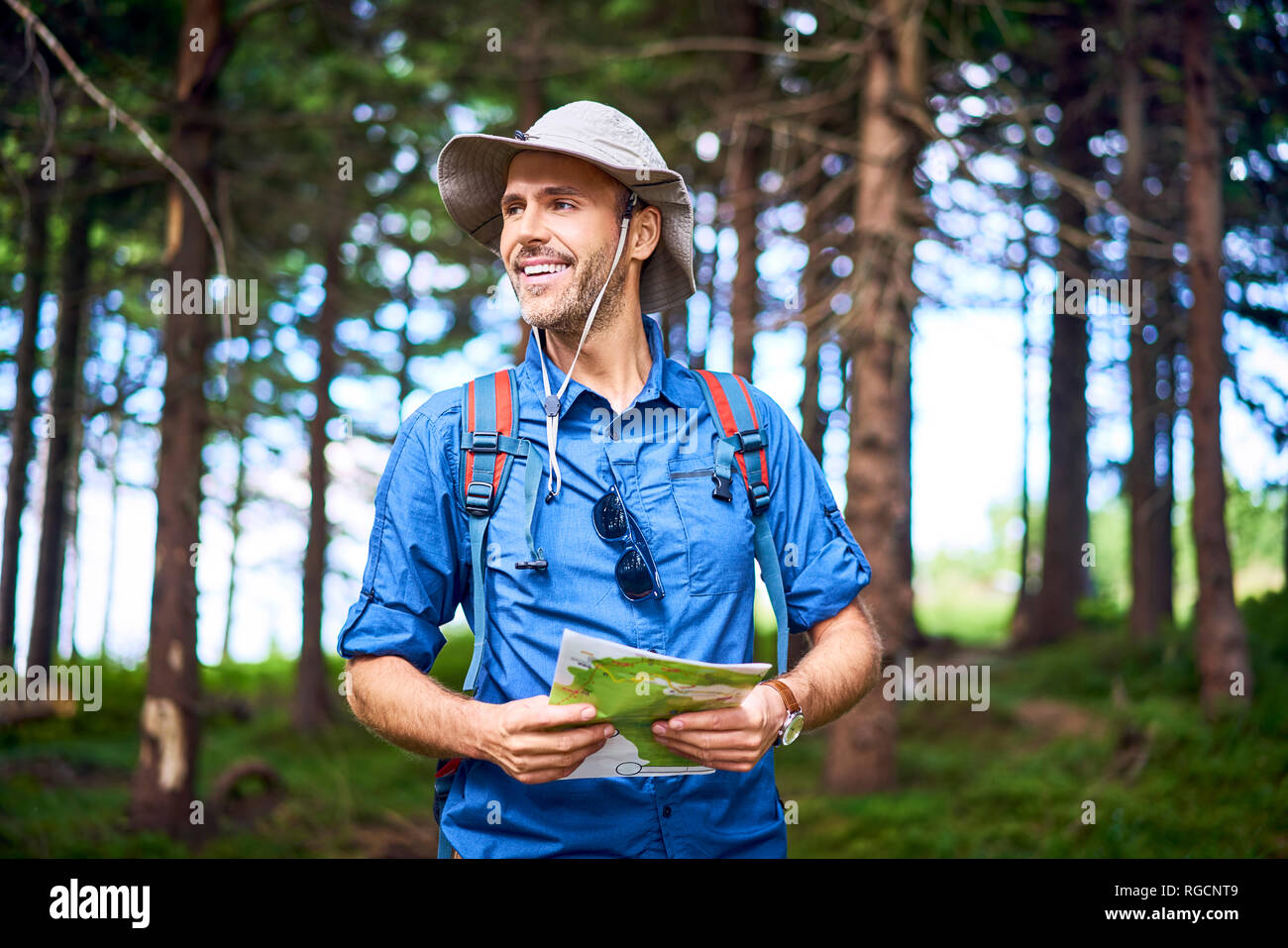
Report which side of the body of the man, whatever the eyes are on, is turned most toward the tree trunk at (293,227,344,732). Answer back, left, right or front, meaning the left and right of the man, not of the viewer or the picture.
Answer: back

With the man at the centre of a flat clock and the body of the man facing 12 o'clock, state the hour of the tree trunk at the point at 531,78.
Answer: The tree trunk is roughly at 6 o'clock from the man.

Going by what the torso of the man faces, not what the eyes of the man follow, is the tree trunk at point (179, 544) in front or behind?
behind

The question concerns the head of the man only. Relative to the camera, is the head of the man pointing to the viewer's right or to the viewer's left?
to the viewer's left

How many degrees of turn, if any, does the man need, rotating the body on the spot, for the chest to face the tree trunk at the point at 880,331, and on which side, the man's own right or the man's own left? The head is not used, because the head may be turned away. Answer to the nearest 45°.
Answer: approximately 180°

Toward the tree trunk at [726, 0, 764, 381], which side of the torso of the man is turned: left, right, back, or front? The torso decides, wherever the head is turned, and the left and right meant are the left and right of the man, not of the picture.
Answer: back

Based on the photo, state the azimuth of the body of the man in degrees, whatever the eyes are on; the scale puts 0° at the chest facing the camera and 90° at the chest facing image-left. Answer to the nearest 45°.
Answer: approximately 0°
